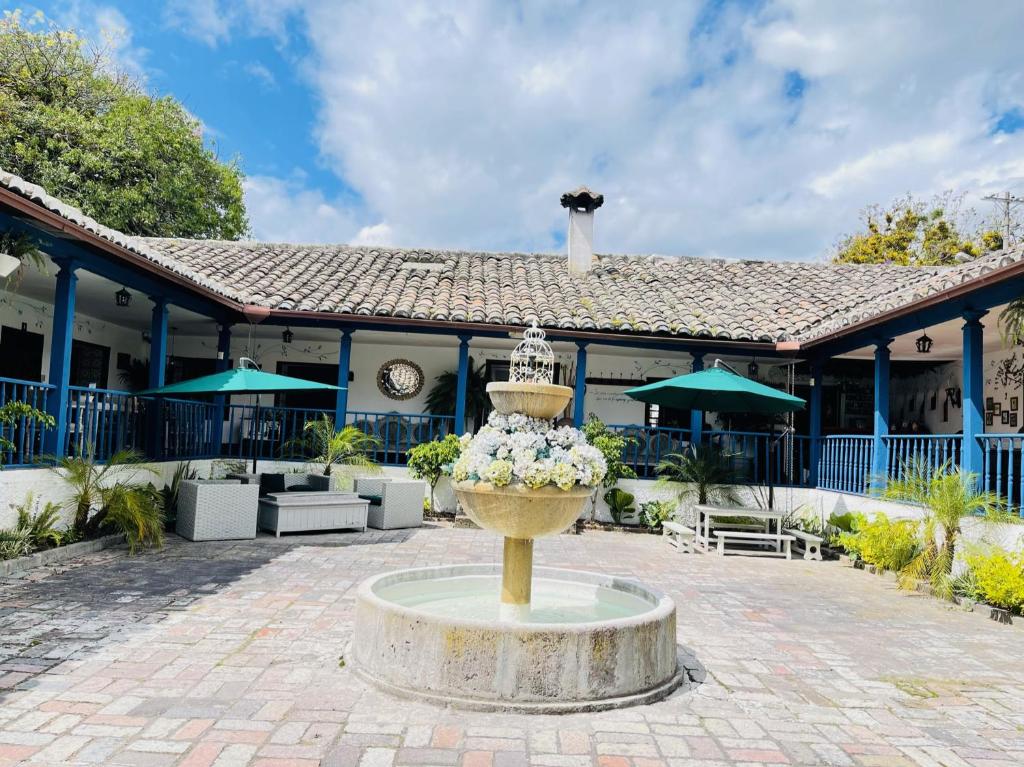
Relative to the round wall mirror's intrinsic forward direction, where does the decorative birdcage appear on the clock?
The decorative birdcage is roughly at 12 o'clock from the round wall mirror.

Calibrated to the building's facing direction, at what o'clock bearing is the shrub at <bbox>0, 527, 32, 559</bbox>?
The shrub is roughly at 1 o'clock from the building.

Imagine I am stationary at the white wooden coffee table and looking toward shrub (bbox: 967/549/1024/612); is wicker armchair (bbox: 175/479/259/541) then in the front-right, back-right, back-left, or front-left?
back-right

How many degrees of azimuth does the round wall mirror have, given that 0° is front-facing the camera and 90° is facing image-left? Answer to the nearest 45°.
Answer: approximately 0°

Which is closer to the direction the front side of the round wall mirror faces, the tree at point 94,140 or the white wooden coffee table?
the white wooden coffee table

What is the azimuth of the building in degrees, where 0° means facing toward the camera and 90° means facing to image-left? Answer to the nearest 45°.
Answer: approximately 0°

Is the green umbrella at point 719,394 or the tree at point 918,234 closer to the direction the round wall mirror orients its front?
the green umbrella

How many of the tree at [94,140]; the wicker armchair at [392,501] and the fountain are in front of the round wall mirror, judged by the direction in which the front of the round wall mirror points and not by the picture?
2

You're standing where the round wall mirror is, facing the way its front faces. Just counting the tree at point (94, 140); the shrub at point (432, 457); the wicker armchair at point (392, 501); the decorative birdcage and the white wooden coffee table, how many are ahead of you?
4

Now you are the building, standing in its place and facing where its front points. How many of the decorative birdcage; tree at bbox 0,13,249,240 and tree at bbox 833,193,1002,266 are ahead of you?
1

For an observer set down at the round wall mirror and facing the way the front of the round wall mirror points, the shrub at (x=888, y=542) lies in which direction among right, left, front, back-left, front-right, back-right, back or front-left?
front-left

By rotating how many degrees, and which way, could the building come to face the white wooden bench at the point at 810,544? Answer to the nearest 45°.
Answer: approximately 45° to its left
